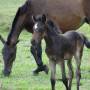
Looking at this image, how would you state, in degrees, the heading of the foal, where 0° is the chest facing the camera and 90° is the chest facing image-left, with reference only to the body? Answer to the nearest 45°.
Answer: approximately 45°

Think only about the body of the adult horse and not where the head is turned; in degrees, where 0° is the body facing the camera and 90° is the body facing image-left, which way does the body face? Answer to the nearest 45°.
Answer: approximately 90°

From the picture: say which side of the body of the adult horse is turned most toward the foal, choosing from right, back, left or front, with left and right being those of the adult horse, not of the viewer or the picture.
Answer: left
